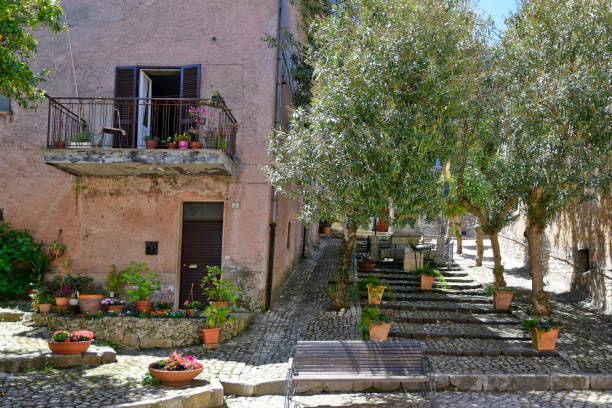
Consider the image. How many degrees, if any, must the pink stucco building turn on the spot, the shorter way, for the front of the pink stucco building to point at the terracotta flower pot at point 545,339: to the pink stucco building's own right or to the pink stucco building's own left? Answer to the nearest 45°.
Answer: approximately 45° to the pink stucco building's own left

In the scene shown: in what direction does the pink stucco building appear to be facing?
toward the camera
